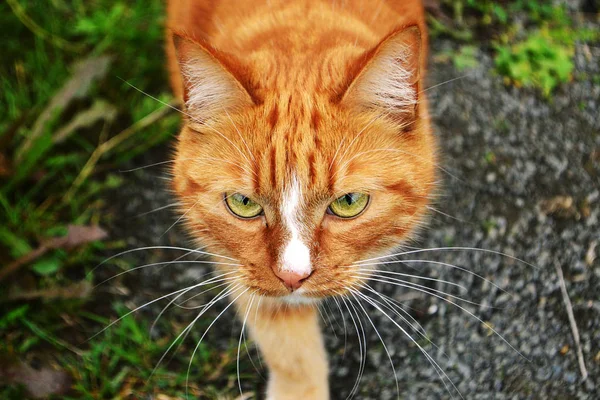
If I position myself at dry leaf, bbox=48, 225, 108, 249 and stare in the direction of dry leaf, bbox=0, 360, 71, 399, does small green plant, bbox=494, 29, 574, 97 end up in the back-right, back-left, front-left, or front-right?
back-left

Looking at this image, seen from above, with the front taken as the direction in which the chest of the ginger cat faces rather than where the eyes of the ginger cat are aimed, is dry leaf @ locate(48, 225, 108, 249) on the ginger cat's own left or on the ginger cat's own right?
on the ginger cat's own right

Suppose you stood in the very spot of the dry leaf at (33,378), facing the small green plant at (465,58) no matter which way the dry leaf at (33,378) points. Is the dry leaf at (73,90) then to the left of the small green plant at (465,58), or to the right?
left

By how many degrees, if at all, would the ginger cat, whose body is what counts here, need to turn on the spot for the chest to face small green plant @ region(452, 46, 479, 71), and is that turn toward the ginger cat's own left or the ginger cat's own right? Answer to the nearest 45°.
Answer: approximately 135° to the ginger cat's own left

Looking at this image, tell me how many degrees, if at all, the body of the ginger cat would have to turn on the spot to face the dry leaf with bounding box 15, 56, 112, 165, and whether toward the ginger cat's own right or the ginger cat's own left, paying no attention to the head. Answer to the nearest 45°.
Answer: approximately 135° to the ginger cat's own right

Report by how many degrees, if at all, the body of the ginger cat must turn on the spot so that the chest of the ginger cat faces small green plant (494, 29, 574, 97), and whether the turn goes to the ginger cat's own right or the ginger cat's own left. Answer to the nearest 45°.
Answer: approximately 135° to the ginger cat's own left

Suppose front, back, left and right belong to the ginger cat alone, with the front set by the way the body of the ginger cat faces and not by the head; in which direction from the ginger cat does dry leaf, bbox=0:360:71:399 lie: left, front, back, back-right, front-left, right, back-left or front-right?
right

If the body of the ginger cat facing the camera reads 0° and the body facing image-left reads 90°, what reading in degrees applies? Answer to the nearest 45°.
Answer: approximately 0°

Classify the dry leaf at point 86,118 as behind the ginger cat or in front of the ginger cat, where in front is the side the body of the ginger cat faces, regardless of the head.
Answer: behind
